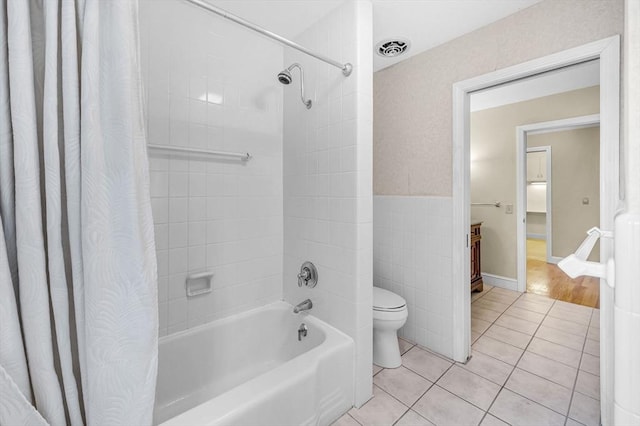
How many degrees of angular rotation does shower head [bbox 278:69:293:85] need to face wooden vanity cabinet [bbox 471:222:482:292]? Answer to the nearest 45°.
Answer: approximately 180°

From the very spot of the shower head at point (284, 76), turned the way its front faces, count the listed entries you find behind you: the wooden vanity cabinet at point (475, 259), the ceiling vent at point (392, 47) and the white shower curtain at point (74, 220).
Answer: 2

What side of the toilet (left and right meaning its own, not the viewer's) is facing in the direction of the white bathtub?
right

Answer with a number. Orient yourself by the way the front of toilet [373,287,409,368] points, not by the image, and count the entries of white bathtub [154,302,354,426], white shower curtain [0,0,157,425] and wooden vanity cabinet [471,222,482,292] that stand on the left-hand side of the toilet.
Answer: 1

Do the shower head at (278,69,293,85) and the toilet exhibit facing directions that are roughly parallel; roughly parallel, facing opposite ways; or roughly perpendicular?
roughly perpendicular

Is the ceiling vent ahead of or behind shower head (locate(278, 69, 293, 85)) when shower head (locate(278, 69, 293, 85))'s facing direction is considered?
behind

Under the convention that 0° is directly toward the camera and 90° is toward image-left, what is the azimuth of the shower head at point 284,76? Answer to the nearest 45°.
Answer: approximately 45°

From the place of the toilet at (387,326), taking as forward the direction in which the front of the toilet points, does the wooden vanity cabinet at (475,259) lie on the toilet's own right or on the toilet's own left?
on the toilet's own left

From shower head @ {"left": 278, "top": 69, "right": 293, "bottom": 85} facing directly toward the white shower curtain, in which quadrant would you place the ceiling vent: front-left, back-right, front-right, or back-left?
back-left

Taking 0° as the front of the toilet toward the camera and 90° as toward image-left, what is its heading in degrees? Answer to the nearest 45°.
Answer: approximately 315°
